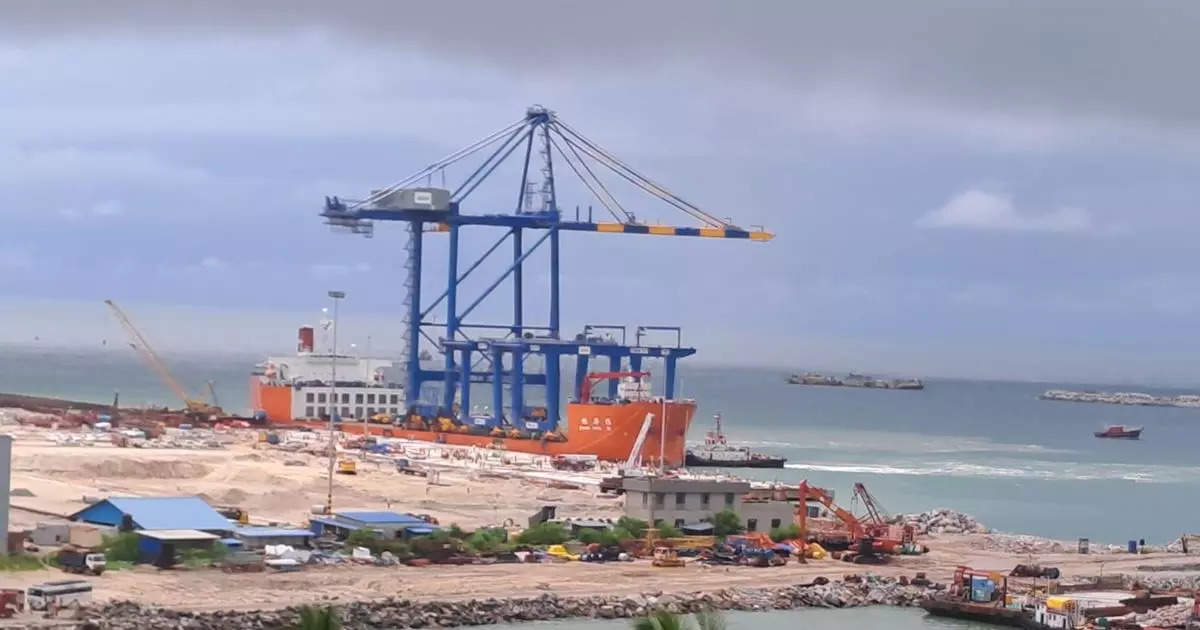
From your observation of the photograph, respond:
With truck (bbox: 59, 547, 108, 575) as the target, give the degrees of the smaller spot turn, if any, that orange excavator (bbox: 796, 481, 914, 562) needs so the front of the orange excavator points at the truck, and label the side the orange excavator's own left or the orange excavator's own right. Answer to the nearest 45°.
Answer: approximately 45° to the orange excavator's own left

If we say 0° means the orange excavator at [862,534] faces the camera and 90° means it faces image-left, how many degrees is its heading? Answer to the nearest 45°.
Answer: approximately 90°

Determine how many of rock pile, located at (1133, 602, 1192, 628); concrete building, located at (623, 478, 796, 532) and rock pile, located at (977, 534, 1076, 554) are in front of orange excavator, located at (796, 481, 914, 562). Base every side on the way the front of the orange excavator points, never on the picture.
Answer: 1

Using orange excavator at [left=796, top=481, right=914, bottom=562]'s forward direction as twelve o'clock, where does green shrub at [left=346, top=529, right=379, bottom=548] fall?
The green shrub is roughly at 11 o'clock from the orange excavator.

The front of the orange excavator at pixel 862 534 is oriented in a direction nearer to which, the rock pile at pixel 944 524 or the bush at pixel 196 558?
the bush

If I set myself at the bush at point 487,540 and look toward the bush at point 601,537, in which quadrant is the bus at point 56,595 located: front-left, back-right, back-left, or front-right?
back-right

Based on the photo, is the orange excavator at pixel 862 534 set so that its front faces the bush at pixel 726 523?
yes

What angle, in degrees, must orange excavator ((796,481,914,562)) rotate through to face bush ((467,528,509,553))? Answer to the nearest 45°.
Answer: approximately 45° to its left

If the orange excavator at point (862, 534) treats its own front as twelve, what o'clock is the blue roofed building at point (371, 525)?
The blue roofed building is roughly at 11 o'clock from the orange excavator.
